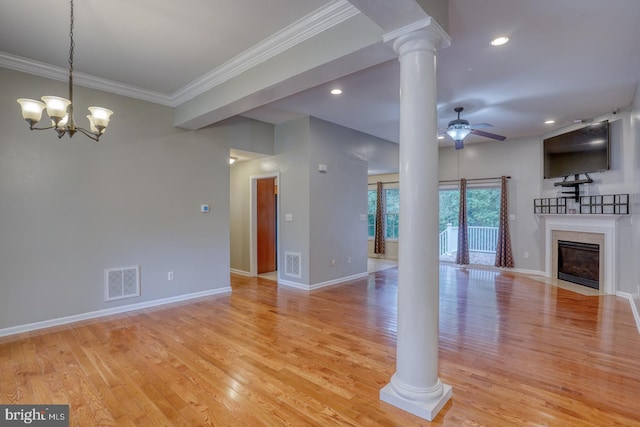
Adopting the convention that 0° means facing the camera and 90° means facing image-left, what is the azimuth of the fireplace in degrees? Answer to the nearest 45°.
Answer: approximately 45°

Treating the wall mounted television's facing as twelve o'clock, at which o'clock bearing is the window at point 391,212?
The window is roughly at 2 o'clock from the wall mounted television.

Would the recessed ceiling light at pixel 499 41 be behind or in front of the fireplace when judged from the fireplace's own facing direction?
in front

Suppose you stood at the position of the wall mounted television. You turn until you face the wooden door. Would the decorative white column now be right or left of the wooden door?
left

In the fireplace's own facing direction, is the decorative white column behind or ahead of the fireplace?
ahead

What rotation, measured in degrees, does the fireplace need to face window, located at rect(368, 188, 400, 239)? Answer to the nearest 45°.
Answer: approximately 45° to its right
